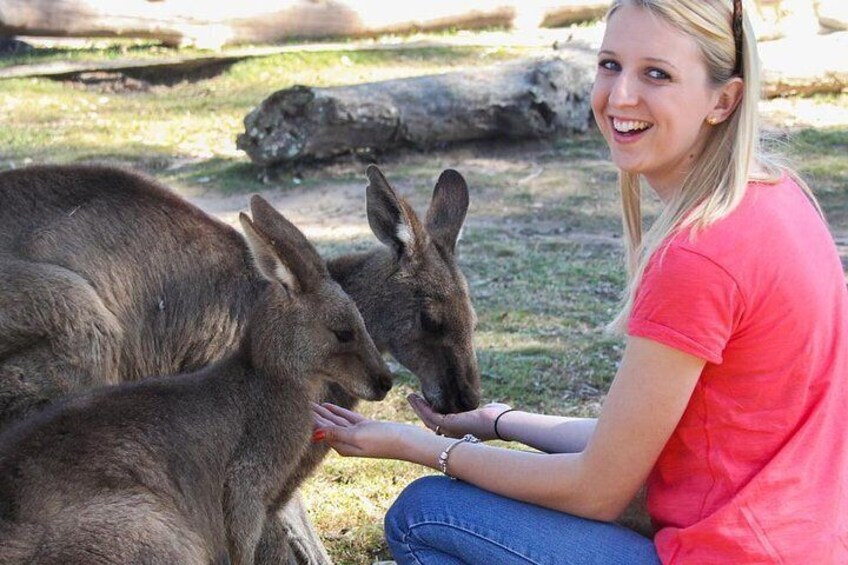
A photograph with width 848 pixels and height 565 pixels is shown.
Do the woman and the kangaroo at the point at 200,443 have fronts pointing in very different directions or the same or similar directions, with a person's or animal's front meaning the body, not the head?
very different directions

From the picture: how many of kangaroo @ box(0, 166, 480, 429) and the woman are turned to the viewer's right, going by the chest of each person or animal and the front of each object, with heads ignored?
1

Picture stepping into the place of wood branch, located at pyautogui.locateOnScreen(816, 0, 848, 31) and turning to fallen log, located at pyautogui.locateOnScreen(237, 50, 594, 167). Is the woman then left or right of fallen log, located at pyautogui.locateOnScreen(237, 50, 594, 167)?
left

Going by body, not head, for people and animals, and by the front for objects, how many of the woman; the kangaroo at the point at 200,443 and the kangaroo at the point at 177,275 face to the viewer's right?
2

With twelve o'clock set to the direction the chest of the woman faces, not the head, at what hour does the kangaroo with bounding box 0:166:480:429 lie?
The kangaroo is roughly at 1 o'clock from the woman.

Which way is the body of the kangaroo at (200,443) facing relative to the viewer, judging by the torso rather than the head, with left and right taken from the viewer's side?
facing to the right of the viewer

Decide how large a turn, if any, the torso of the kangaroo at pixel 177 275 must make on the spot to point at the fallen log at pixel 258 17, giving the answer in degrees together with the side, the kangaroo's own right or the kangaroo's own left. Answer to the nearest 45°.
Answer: approximately 90° to the kangaroo's own left

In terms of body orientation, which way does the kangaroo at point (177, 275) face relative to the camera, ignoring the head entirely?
to the viewer's right

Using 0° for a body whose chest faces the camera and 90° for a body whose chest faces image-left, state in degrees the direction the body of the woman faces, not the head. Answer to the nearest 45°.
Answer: approximately 90°

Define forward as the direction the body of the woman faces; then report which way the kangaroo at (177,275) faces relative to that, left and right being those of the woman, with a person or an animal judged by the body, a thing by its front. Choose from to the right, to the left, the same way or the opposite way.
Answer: the opposite way

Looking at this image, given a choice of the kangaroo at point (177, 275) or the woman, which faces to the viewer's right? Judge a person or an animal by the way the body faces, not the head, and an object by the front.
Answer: the kangaroo

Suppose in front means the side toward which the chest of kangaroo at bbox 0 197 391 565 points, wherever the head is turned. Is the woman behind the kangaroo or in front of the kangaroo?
in front

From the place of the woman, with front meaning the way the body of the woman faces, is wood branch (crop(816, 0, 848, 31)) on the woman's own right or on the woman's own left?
on the woman's own right

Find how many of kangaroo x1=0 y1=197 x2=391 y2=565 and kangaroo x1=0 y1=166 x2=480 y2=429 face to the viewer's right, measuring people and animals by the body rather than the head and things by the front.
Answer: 2
